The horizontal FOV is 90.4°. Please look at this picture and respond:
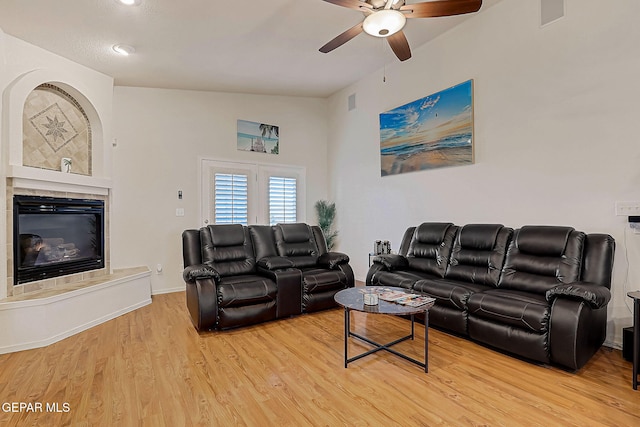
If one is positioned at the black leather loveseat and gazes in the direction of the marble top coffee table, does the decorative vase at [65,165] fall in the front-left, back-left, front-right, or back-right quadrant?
back-right

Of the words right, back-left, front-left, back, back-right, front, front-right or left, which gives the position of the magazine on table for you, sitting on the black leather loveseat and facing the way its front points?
front

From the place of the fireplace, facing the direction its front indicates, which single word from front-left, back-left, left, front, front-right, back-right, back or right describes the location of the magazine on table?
front

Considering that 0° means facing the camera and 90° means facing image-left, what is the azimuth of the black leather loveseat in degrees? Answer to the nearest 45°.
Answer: approximately 315°

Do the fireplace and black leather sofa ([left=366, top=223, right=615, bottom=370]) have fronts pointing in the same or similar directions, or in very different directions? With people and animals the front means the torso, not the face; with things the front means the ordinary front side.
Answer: very different directions

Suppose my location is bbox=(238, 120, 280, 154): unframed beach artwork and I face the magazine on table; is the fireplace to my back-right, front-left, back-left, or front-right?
front-right

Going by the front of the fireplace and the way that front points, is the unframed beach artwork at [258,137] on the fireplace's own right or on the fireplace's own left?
on the fireplace's own left

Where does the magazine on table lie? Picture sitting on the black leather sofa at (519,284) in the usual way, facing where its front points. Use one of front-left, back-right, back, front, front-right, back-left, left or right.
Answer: front

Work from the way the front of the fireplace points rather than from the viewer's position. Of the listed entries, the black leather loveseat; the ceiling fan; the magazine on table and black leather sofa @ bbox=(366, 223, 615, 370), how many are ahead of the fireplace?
4

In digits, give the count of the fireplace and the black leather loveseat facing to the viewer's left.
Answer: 0

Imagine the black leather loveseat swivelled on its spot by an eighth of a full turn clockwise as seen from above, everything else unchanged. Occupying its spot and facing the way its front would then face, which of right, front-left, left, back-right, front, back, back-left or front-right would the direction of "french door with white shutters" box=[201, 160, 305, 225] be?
back

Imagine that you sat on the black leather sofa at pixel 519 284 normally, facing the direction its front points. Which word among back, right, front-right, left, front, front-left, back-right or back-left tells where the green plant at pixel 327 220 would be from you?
right

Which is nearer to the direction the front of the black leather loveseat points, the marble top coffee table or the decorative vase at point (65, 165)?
the marble top coffee table

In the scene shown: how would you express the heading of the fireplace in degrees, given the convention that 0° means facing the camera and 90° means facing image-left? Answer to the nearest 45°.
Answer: approximately 315°

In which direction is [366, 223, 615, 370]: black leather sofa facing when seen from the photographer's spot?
facing the viewer and to the left of the viewer

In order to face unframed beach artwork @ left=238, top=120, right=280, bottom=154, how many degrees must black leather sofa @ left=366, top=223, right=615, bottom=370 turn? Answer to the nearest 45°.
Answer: approximately 45° to its right
